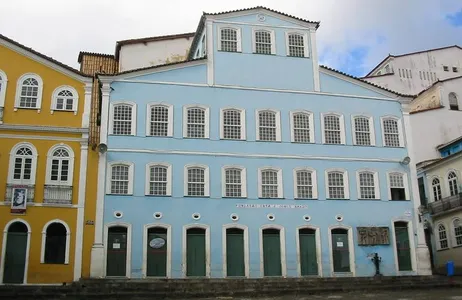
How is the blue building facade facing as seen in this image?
toward the camera

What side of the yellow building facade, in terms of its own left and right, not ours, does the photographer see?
front

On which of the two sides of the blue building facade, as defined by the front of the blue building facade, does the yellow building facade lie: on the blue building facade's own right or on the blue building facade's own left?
on the blue building facade's own right

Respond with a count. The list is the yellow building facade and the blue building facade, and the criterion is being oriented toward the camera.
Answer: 2

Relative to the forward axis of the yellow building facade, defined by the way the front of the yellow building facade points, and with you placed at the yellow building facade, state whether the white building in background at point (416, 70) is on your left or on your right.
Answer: on your left

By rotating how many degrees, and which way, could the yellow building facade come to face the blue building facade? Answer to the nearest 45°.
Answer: approximately 90° to its left
